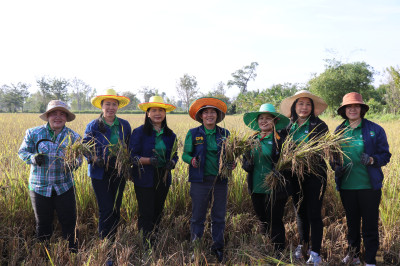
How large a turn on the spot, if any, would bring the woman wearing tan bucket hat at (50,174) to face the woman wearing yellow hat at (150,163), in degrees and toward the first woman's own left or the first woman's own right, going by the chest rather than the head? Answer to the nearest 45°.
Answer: approximately 90° to the first woman's own left

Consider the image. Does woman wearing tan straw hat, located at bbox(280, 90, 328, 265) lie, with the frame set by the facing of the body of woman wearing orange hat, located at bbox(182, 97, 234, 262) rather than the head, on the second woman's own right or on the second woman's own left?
on the second woman's own left

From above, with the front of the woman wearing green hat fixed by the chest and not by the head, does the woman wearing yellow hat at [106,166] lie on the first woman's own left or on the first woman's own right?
on the first woman's own right

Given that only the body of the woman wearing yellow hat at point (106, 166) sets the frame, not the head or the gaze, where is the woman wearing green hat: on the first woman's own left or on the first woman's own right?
on the first woman's own left

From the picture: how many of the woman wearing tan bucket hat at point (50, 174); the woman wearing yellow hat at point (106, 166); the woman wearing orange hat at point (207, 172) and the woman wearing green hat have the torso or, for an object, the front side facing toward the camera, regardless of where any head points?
4

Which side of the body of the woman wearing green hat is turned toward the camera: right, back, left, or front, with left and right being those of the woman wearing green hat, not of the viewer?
front

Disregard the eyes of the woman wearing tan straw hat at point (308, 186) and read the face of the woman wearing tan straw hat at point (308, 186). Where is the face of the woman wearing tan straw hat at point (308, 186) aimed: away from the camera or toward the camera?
toward the camera

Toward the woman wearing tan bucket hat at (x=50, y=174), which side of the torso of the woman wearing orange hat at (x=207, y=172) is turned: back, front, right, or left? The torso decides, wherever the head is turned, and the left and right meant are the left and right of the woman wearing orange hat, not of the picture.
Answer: right
